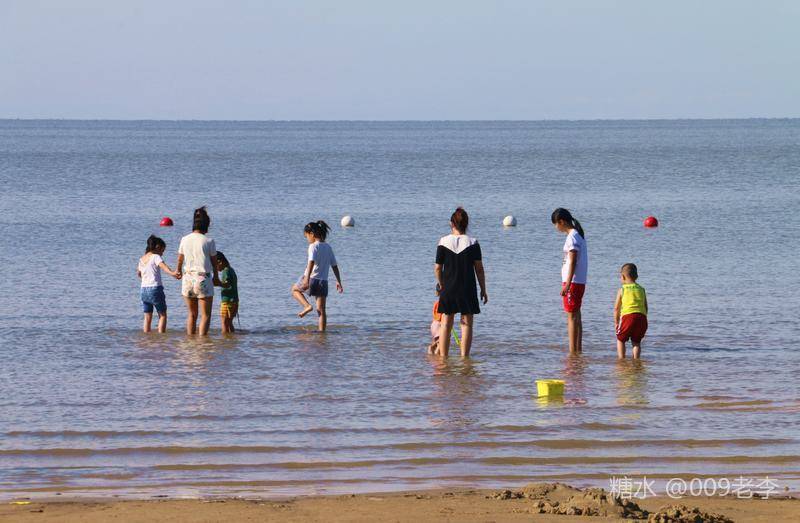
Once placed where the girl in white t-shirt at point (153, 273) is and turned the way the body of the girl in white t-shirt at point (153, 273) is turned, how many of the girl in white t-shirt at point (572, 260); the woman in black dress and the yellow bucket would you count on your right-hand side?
3

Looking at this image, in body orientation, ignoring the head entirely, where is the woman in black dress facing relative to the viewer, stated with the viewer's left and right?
facing away from the viewer

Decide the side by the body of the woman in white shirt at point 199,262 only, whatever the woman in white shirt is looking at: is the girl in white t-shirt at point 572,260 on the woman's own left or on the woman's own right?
on the woman's own right

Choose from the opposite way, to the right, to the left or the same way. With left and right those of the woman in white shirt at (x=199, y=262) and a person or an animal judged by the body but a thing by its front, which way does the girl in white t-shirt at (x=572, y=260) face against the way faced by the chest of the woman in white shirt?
to the left

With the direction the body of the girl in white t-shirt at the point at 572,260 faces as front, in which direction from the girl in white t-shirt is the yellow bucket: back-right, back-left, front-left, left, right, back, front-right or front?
left

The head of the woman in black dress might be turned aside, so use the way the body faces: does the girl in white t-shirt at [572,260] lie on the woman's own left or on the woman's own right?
on the woman's own right

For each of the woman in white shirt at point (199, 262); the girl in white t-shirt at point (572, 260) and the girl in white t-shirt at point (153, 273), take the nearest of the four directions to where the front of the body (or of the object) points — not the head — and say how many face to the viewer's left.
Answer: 1

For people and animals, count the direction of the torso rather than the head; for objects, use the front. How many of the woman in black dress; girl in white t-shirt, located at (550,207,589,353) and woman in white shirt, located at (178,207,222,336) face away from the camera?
2

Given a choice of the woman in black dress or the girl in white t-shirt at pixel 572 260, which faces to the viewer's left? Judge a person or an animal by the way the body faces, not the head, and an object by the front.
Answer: the girl in white t-shirt

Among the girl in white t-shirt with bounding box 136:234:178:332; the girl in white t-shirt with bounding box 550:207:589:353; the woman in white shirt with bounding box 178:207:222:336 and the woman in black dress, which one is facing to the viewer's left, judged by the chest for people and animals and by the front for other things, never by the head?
the girl in white t-shirt with bounding box 550:207:589:353

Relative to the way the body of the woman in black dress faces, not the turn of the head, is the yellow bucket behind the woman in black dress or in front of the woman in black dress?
behind

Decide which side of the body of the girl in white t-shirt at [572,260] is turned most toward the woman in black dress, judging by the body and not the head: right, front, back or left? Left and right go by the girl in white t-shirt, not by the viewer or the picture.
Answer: front

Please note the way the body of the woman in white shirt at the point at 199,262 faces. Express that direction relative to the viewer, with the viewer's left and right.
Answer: facing away from the viewer

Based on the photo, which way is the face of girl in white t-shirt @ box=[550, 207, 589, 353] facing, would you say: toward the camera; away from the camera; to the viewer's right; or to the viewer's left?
to the viewer's left

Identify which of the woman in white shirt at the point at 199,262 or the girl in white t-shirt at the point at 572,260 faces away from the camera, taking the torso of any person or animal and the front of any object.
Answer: the woman in white shirt

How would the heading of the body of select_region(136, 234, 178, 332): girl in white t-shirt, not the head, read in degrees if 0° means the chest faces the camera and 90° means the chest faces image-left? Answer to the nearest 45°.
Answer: approximately 225°
